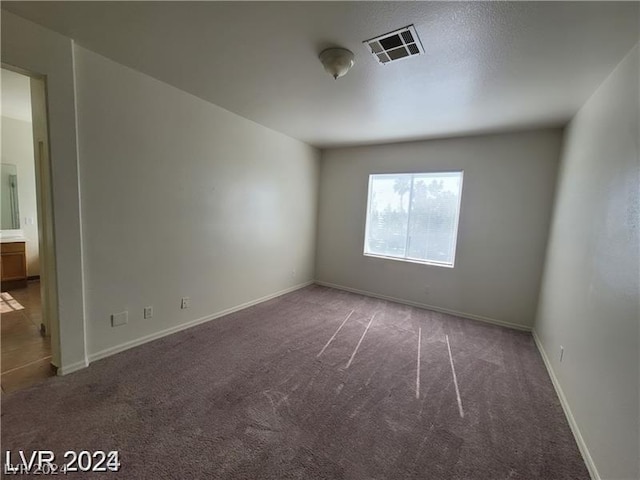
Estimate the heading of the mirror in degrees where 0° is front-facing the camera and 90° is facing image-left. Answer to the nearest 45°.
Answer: approximately 0°

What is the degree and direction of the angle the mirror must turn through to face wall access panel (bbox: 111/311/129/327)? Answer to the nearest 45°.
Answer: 0° — it already faces it

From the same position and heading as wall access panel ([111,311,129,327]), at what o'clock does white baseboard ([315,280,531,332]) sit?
The white baseboard is roughly at 11 o'clock from the wall access panel.

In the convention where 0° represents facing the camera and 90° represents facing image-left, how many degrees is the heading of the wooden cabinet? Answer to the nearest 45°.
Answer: approximately 0°

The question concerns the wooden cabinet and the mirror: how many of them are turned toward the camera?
2
